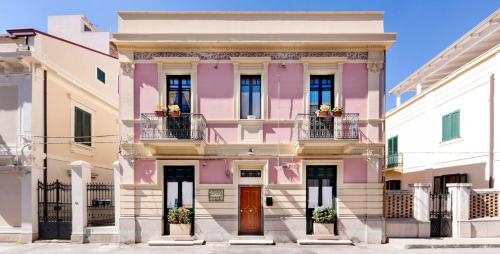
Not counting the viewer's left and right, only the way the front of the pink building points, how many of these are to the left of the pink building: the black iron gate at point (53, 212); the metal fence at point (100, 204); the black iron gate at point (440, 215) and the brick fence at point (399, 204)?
2

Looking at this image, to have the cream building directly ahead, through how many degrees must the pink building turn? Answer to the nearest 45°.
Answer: approximately 90° to its right

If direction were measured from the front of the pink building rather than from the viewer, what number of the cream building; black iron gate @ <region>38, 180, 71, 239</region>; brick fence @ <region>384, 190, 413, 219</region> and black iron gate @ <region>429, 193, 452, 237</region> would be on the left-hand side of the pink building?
2

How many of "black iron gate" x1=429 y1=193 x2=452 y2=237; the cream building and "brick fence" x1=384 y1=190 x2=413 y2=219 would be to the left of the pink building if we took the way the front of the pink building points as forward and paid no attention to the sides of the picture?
2

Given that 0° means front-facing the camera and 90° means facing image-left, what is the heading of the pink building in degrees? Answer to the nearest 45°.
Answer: approximately 0°

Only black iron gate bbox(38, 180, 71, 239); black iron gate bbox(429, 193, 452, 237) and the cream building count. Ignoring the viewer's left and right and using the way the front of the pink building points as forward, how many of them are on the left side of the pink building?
1

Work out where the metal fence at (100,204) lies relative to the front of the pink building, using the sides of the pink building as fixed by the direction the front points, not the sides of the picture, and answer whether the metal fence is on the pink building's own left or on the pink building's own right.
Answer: on the pink building's own right

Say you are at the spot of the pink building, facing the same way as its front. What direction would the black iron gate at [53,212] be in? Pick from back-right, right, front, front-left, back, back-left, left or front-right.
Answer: right
